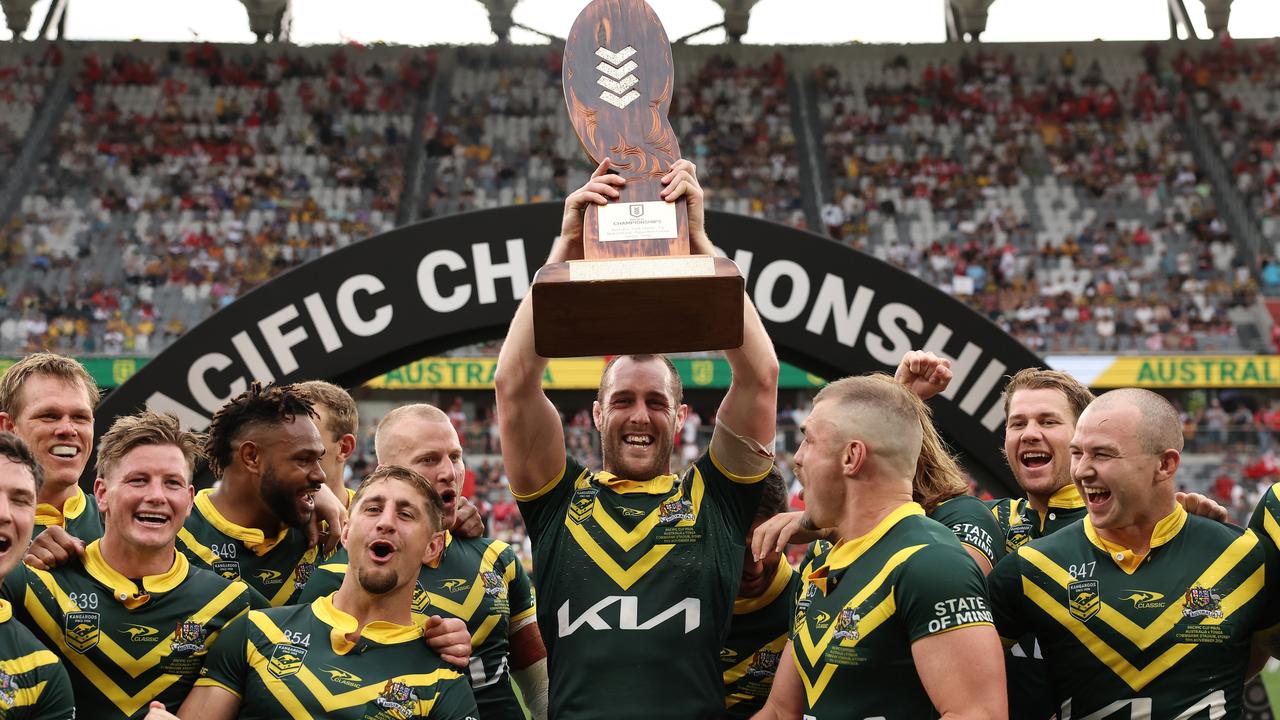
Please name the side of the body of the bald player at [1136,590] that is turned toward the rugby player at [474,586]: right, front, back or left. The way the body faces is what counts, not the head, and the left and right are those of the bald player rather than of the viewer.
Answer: right

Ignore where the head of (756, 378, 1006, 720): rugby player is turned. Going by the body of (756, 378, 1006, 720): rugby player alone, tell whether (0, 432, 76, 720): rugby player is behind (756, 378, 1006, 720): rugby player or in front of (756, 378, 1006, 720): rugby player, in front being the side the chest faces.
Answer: in front

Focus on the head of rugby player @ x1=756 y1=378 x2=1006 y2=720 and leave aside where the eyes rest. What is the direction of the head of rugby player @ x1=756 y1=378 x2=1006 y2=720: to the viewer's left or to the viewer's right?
to the viewer's left

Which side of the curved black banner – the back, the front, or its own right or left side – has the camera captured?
front

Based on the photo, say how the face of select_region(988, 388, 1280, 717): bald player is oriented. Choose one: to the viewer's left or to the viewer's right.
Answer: to the viewer's left

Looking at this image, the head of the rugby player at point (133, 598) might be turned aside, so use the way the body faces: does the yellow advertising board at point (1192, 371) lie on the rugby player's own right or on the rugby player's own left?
on the rugby player's own left

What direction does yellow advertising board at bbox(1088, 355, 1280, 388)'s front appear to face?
toward the camera

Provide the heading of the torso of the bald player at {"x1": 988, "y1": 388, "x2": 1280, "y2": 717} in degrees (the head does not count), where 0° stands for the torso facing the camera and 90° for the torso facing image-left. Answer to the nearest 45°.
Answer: approximately 0°

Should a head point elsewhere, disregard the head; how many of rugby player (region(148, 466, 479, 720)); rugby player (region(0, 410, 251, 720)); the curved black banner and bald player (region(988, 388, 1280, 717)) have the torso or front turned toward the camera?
4

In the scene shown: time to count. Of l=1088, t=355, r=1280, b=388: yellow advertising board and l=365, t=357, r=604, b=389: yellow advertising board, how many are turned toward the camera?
2

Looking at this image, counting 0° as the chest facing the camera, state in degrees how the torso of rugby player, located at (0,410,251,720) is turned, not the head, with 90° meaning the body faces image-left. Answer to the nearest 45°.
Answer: approximately 0°

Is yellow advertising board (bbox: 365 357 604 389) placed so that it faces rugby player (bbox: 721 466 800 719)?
yes
